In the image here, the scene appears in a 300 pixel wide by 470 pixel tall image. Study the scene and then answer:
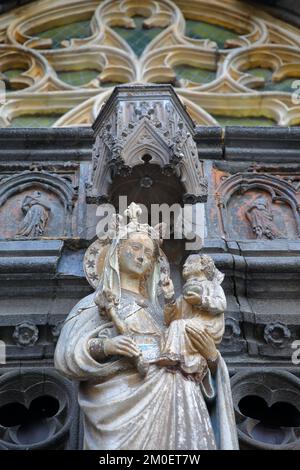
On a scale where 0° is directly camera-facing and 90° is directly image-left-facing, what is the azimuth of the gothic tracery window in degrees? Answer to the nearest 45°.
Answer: approximately 0°
